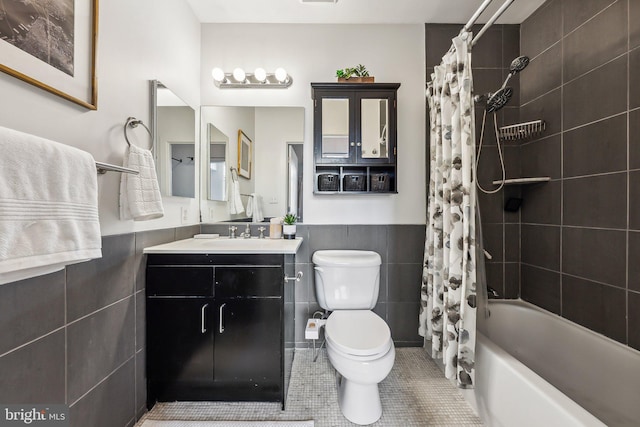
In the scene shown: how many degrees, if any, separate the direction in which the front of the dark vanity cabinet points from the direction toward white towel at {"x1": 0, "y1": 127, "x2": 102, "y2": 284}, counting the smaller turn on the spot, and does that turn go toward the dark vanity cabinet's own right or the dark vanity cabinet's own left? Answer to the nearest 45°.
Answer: approximately 45° to the dark vanity cabinet's own right

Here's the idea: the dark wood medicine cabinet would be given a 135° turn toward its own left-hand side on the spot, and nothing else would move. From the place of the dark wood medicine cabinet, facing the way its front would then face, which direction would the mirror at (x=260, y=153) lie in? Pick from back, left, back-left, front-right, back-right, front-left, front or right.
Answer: back-left

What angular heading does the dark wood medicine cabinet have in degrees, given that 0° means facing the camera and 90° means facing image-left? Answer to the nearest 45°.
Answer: approximately 0°

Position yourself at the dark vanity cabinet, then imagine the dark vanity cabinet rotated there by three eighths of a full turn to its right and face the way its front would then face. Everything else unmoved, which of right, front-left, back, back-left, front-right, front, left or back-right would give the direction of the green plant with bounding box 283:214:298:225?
right

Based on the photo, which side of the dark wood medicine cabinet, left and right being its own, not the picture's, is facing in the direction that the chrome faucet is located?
right

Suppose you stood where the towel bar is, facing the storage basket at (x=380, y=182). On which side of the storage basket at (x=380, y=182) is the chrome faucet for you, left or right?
left

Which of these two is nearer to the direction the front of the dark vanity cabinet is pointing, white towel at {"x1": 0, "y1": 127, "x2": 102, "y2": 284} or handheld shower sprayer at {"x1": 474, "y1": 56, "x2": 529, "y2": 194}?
the white towel

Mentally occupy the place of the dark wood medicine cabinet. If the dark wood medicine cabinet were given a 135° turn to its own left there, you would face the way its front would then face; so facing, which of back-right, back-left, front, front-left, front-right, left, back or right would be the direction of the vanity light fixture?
back-left

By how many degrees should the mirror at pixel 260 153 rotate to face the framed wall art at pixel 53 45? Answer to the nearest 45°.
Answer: approximately 45° to its right
